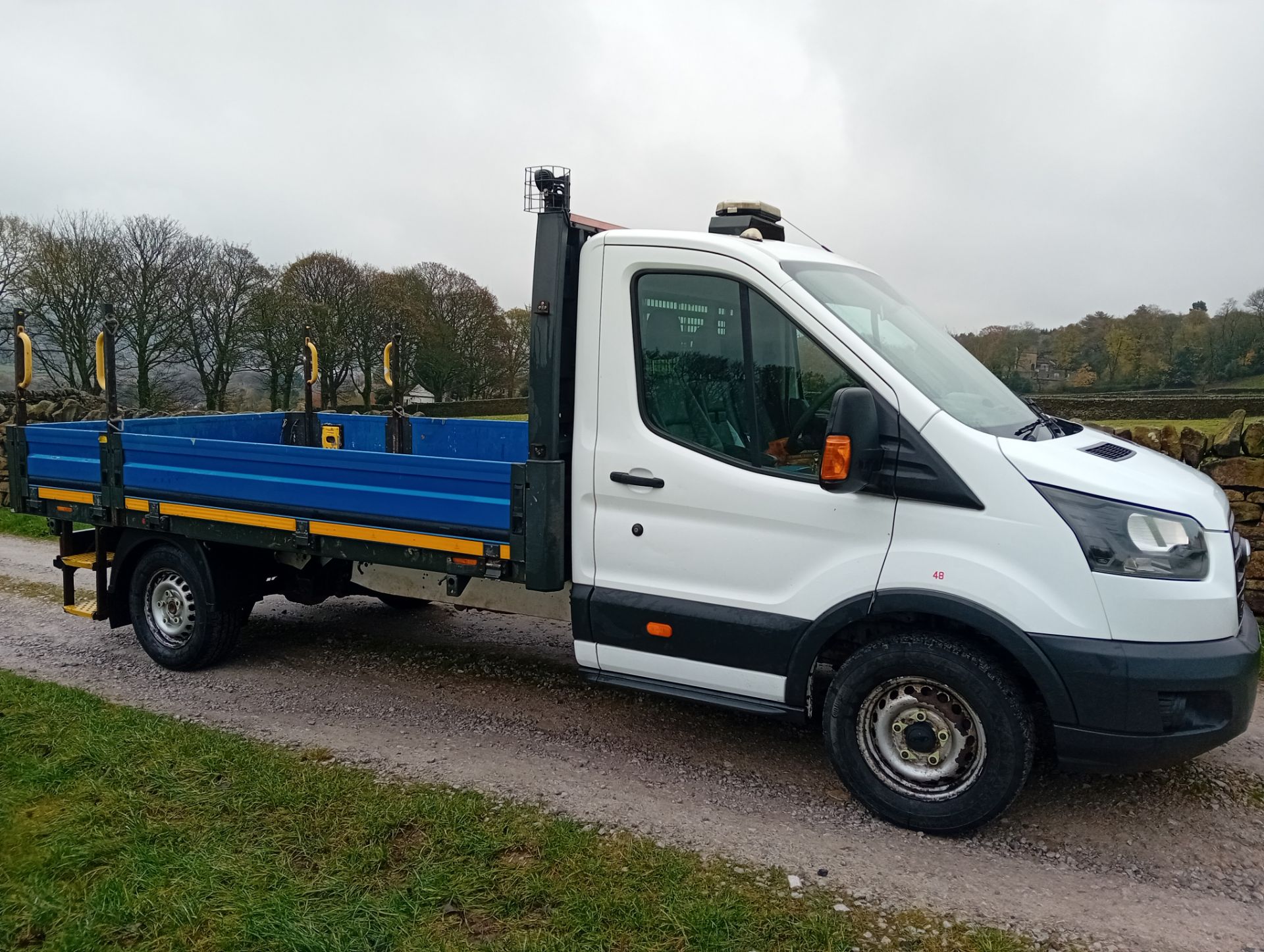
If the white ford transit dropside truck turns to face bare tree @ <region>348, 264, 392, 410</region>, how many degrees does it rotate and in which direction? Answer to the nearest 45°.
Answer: approximately 135° to its left

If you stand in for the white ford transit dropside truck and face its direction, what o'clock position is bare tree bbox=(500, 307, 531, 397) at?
The bare tree is roughly at 7 o'clock from the white ford transit dropside truck.

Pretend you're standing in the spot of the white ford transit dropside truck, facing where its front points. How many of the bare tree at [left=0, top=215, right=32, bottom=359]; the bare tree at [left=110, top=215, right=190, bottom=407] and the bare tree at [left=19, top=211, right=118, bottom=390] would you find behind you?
3

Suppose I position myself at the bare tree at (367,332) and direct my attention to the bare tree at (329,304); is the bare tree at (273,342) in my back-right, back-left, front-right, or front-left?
front-left

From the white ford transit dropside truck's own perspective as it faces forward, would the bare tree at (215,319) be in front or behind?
behind

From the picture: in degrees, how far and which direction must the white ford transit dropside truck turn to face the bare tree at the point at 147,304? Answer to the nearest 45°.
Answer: approximately 180°

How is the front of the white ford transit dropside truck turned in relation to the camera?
facing the viewer and to the right of the viewer

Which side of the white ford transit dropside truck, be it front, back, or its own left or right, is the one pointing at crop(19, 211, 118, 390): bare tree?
back

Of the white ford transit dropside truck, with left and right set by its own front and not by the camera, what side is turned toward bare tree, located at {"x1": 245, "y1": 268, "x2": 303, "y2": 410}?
back

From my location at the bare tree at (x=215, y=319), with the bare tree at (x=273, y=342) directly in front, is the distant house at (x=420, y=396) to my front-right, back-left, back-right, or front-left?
front-left
